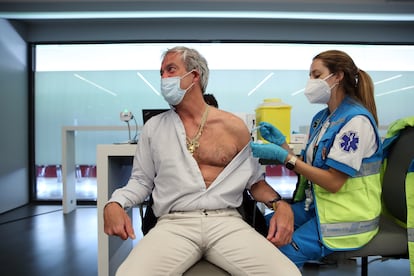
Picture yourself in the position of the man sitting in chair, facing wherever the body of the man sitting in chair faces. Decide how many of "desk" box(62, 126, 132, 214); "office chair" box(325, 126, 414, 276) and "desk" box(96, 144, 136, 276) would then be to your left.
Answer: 1

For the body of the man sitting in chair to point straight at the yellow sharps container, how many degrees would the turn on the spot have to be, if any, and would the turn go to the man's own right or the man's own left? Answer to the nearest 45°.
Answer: approximately 135° to the man's own left

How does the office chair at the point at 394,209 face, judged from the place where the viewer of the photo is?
facing to the left of the viewer

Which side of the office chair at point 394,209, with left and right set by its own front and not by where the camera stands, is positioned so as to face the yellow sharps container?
front

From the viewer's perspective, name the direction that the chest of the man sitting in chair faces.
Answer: toward the camera

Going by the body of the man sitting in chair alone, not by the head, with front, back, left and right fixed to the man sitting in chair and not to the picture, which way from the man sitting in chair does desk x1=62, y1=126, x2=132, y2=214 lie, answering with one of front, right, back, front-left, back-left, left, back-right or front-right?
back-right

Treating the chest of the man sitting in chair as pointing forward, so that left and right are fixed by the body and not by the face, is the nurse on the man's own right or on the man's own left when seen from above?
on the man's own left

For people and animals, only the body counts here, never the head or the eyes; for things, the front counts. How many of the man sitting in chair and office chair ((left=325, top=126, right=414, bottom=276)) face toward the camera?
1

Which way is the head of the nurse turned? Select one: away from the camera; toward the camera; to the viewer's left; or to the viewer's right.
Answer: to the viewer's left

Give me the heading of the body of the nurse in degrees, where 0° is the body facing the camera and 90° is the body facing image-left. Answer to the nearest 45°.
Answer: approximately 90°

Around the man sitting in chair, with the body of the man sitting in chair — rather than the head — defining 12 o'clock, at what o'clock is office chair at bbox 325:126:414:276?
The office chair is roughly at 9 o'clock from the man sitting in chair.
